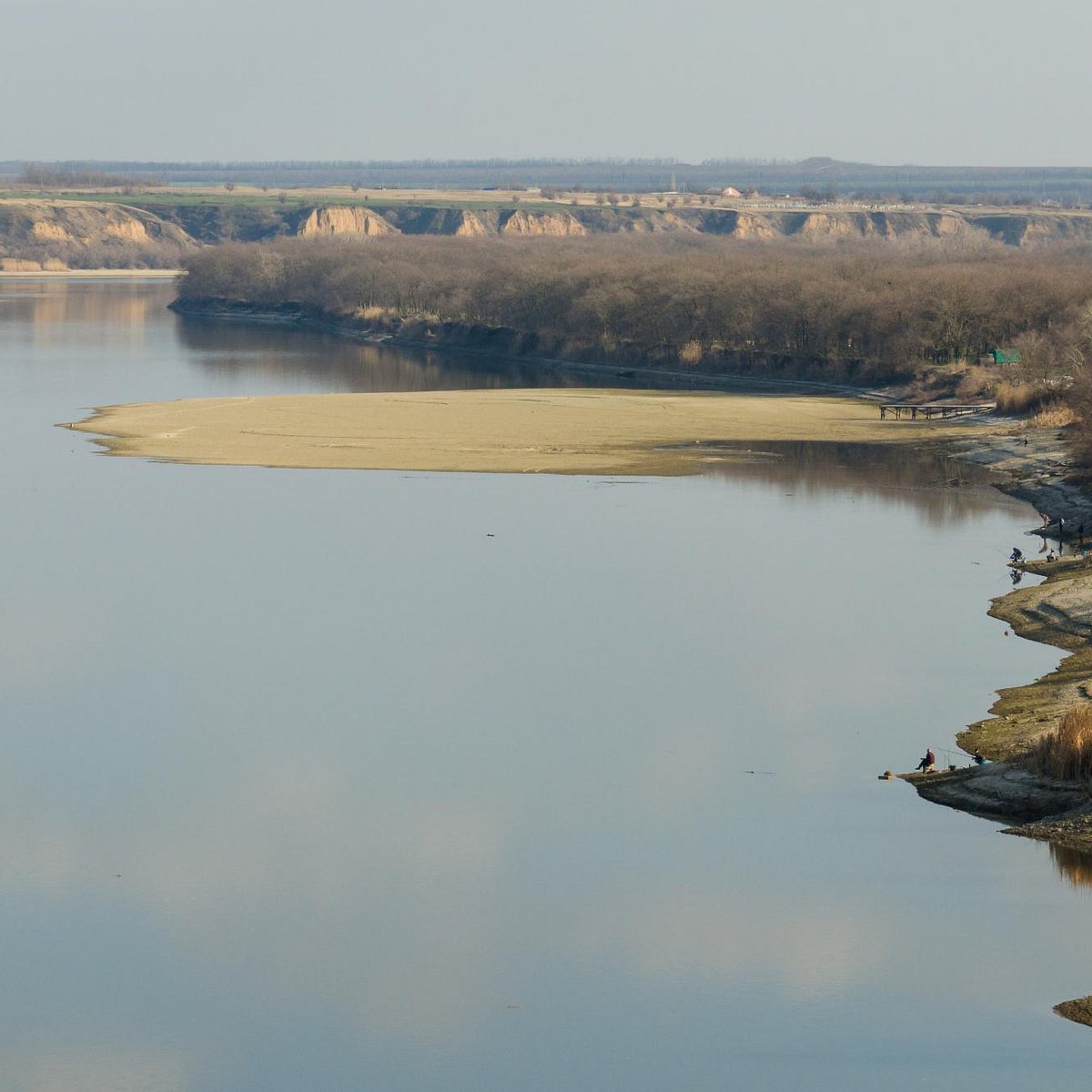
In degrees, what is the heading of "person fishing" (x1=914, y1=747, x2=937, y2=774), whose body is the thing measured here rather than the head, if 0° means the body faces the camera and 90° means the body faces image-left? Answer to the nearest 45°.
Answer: approximately 90°
